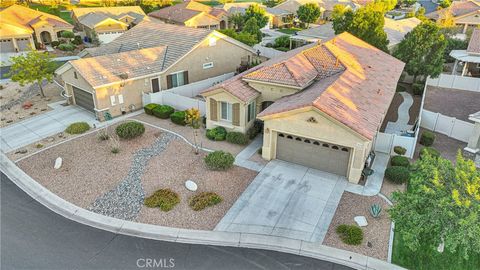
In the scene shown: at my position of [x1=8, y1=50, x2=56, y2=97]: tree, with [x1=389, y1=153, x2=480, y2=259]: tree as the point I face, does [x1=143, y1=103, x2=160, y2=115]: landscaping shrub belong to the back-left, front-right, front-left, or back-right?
front-left

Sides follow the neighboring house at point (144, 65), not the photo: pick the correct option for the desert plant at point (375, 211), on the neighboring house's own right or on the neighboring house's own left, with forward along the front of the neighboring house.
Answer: on the neighboring house's own left

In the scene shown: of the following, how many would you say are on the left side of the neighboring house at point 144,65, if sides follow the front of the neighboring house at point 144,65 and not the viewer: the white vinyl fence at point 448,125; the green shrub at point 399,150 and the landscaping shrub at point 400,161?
3

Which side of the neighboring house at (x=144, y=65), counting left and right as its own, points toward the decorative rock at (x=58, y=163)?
front

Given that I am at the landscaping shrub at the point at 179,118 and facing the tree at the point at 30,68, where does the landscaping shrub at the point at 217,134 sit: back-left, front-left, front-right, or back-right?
back-left

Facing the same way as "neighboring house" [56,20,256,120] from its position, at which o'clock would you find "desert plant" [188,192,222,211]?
The desert plant is roughly at 10 o'clock from the neighboring house.

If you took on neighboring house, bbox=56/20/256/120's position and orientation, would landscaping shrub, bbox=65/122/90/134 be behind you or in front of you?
in front

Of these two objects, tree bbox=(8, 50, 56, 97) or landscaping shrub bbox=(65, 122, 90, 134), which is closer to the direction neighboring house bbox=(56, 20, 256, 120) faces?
the landscaping shrub

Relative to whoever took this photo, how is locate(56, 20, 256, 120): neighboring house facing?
facing the viewer and to the left of the viewer

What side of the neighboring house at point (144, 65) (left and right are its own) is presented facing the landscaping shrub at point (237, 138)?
left

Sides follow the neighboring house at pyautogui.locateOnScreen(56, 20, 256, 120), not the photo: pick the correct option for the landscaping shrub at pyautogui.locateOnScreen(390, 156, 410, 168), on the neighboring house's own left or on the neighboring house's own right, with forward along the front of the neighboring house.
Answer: on the neighboring house's own left

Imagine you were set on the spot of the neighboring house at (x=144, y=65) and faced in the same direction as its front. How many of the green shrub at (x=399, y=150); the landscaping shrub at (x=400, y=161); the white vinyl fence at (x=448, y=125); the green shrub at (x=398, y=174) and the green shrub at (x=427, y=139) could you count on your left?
5

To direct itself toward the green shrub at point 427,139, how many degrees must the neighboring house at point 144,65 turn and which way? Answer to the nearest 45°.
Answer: approximately 90° to its left

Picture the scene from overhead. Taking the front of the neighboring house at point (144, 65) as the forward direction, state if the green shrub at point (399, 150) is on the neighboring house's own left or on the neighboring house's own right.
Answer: on the neighboring house's own left

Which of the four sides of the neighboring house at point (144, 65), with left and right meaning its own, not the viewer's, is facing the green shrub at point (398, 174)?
left

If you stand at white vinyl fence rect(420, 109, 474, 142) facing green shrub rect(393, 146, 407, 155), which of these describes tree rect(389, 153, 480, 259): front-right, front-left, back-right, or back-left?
front-left

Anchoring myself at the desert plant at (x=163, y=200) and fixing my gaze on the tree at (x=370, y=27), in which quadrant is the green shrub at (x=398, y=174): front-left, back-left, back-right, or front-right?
front-right

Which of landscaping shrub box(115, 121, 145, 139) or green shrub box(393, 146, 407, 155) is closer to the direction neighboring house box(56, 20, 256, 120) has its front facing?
the landscaping shrub
